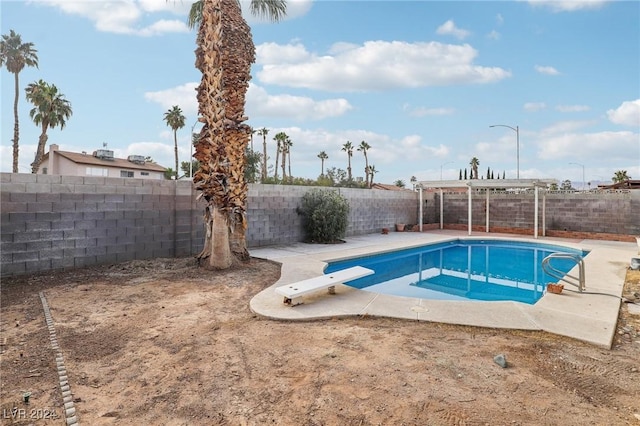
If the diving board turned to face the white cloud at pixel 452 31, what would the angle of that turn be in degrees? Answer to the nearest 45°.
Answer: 0° — it already faces it

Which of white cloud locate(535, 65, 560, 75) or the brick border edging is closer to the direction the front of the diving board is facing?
the white cloud

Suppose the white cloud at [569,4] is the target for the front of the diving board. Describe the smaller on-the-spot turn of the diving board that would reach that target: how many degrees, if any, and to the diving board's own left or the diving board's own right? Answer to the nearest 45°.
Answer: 0° — it already faces it

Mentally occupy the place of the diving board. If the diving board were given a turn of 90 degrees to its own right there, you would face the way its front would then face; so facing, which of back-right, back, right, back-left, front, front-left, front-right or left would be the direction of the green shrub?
back-left

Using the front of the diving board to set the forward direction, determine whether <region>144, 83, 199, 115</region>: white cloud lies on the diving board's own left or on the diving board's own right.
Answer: on the diving board's own left

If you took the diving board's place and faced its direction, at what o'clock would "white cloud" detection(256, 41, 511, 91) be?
The white cloud is roughly at 11 o'clock from the diving board.

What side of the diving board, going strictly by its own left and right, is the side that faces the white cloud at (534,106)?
front

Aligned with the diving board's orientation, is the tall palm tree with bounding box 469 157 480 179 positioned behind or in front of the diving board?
in front

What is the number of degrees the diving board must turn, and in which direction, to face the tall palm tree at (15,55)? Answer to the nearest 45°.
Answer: approximately 90° to its left

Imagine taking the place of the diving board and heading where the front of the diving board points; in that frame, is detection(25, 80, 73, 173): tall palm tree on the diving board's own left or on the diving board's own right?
on the diving board's own left

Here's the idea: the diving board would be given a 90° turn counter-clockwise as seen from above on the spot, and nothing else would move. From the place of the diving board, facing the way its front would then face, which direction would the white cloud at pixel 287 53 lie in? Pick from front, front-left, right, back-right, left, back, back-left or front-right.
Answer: front-right

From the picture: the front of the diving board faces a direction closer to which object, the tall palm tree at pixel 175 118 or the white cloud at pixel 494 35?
the white cloud

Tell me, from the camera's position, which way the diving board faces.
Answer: facing away from the viewer and to the right of the viewer
